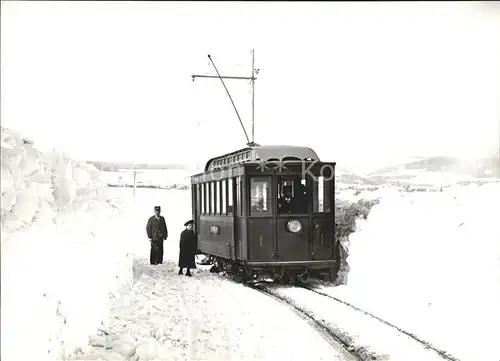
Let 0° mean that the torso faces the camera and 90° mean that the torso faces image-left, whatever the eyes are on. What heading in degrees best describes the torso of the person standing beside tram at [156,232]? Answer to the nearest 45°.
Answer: approximately 0°

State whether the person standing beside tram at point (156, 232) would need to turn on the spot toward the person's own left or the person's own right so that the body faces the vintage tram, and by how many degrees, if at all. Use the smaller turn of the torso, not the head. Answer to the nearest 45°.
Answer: approximately 135° to the person's own left
